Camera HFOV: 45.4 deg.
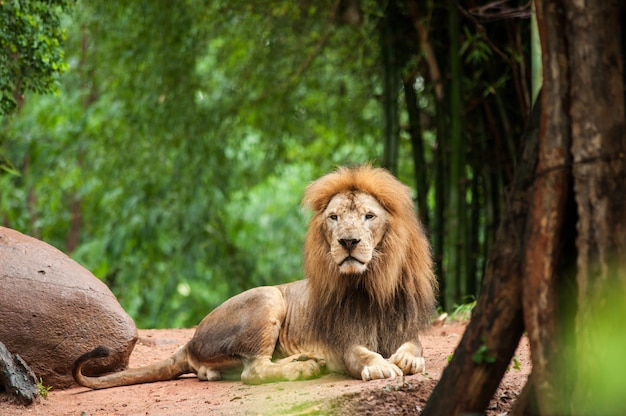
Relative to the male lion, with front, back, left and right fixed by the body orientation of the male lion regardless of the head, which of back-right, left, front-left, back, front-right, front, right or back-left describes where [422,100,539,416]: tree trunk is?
front-right

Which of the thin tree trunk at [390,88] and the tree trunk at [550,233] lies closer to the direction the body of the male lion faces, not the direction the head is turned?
the tree trunk

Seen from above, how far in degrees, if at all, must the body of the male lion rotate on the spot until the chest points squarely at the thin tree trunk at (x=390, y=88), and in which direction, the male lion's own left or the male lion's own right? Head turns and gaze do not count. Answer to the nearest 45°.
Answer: approximately 135° to the male lion's own left

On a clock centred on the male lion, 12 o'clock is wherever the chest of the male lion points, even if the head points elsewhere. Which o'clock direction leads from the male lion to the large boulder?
The large boulder is roughly at 5 o'clock from the male lion.

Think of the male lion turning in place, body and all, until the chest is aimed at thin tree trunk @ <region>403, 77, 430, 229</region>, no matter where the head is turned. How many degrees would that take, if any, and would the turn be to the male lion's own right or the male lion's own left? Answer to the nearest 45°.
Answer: approximately 135° to the male lion's own left

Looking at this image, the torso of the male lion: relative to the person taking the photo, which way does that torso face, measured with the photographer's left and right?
facing the viewer and to the right of the viewer

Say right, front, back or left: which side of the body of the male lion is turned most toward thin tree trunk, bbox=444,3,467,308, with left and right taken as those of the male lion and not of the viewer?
left

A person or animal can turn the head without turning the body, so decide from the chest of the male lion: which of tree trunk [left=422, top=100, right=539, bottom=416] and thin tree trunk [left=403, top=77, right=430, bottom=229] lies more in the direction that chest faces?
the tree trunk

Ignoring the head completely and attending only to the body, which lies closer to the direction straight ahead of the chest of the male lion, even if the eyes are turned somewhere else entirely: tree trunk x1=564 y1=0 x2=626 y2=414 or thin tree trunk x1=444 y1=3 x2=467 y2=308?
the tree trunk

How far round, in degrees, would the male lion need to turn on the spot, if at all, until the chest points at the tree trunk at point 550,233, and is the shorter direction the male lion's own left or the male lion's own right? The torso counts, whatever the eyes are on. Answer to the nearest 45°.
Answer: approximately 45° to the male lion's own right
